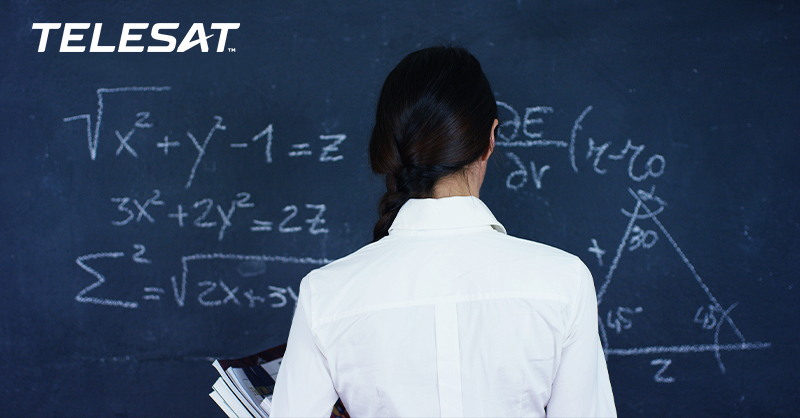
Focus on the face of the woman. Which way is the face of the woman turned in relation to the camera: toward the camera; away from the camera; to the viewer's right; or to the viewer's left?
away from the camera

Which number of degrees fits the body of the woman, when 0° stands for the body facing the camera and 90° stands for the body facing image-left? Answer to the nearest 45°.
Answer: approximately 180°
